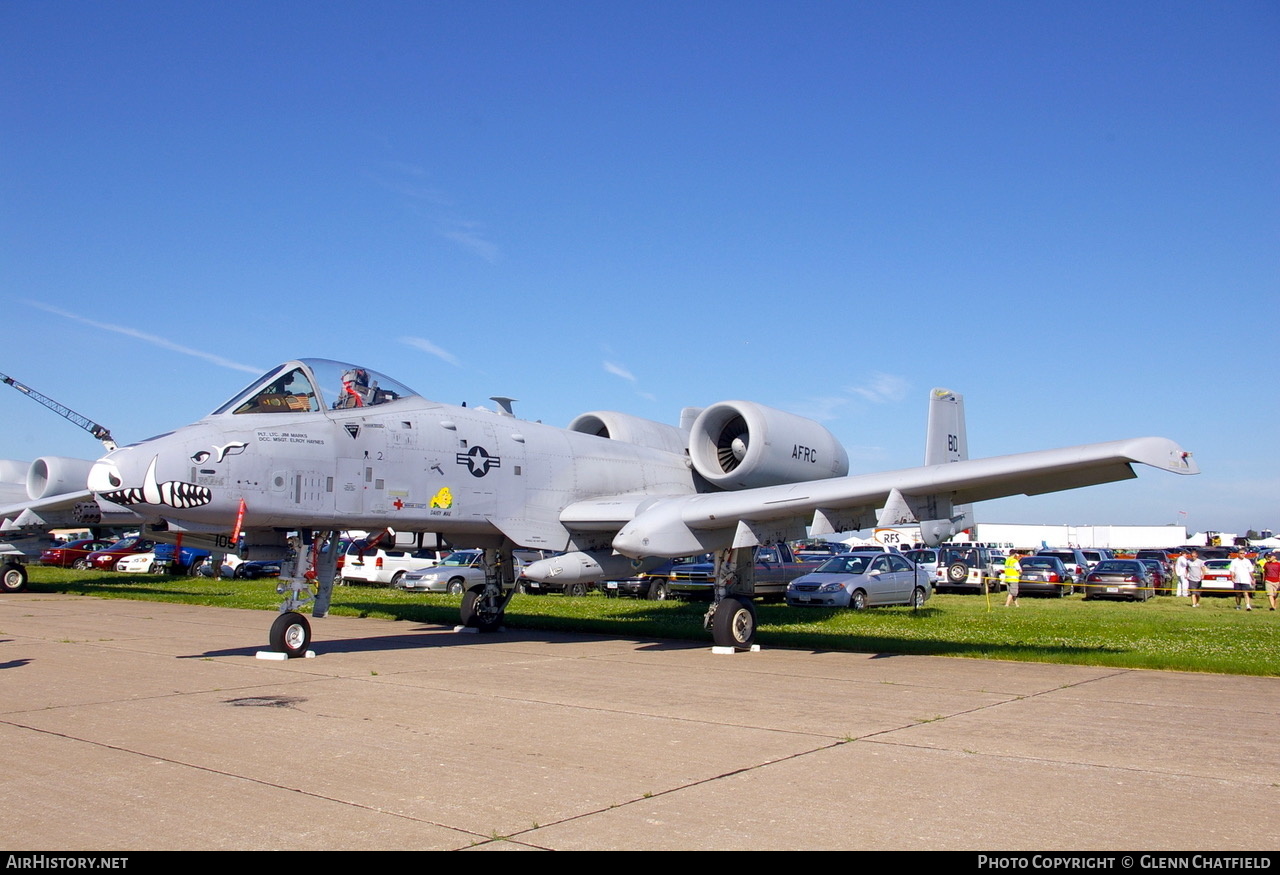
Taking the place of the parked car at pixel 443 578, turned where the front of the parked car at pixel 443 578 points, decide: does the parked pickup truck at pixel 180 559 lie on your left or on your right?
on your right

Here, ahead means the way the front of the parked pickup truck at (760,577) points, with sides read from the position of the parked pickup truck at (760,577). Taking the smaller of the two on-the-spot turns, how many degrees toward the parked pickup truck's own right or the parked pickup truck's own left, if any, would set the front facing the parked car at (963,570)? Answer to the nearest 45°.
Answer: approximately 180°

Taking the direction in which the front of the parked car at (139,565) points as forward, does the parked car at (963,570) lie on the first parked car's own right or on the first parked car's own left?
on the first parked car's own left

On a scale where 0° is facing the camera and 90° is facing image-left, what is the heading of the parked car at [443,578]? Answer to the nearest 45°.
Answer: approximately 45°

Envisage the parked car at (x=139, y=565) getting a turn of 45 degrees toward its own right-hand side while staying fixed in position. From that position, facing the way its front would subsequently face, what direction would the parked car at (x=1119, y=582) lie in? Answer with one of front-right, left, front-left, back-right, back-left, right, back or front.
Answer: back-left

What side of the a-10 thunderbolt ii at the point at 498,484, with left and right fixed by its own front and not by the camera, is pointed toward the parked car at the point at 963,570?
back

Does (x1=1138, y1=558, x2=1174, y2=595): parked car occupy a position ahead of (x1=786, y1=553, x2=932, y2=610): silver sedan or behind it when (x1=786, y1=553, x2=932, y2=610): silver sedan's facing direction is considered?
behind
